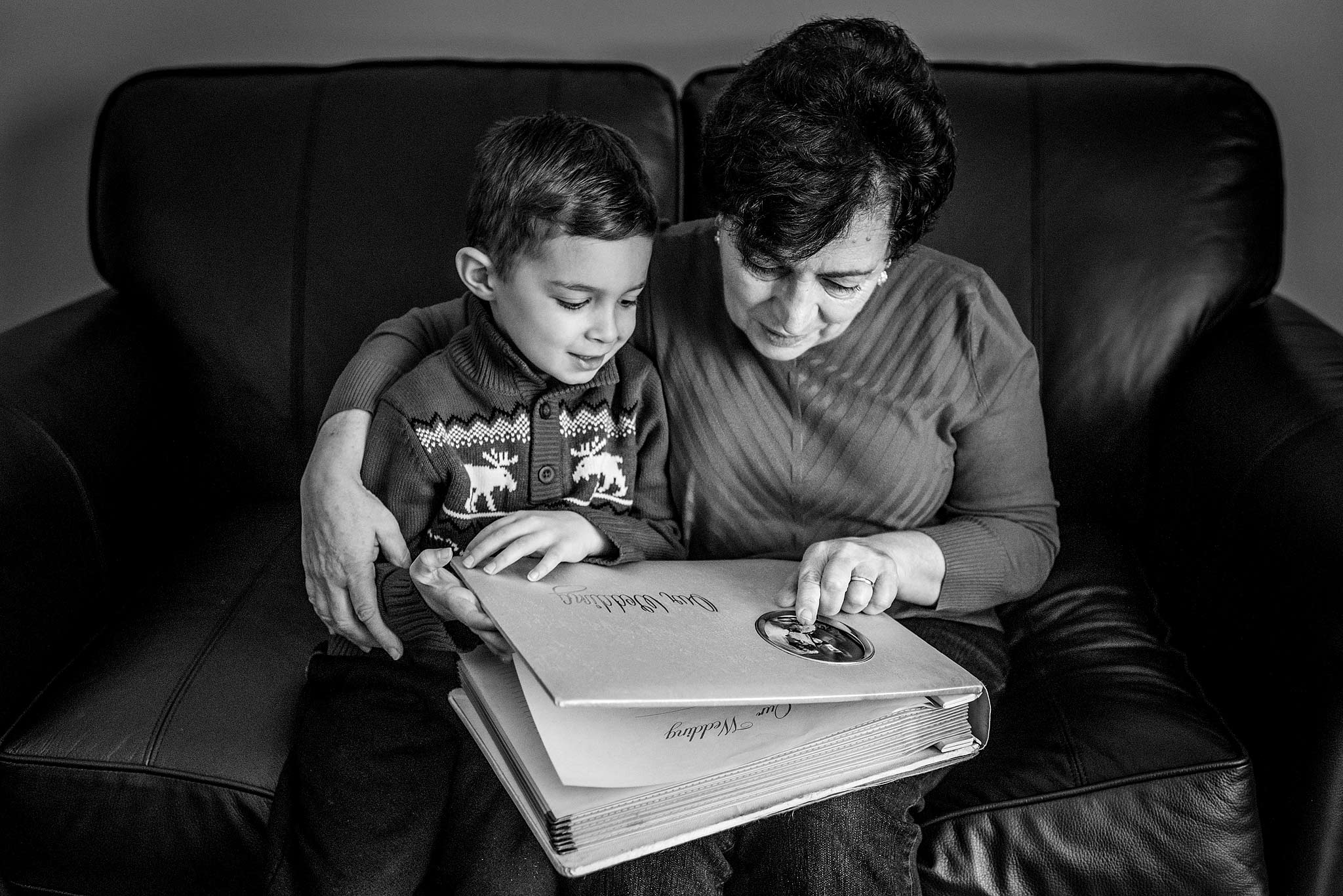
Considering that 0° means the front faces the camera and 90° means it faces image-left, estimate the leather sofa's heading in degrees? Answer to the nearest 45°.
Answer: approximately 0°

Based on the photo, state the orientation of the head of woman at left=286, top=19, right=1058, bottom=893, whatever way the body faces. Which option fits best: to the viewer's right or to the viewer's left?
to the viewer's left

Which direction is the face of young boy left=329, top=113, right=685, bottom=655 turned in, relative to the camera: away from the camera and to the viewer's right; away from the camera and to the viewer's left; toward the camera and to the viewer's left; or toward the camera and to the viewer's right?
toward the camera and to the viewer's right
